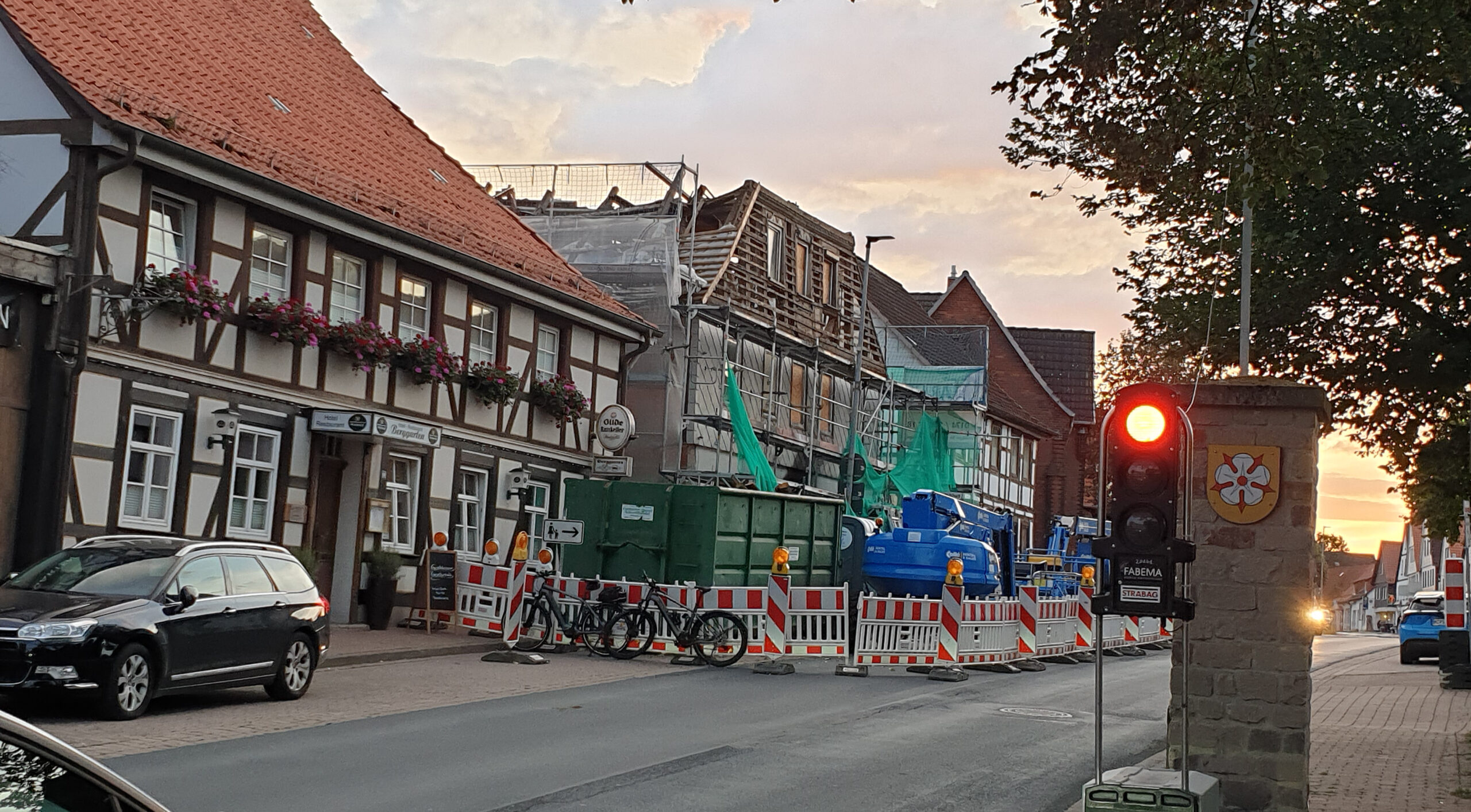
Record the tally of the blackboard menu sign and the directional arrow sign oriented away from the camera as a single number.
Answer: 0

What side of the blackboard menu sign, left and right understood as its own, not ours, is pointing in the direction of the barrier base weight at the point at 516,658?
front

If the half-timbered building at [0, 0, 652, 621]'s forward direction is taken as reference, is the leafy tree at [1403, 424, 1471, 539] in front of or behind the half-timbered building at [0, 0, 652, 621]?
in front

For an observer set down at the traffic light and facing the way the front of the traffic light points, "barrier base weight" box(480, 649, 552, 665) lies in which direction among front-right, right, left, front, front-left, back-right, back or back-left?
back-right

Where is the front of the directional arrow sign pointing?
toward the camera

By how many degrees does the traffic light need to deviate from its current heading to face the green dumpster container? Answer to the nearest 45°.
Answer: approximately 135° to its right

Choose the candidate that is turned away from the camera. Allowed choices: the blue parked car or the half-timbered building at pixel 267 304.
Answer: the blue parked car

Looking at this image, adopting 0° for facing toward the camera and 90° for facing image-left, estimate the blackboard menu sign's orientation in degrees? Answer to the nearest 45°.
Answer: approximately 0°

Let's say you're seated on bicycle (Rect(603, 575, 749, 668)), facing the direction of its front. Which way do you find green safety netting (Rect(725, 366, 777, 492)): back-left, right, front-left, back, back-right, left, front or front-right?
right

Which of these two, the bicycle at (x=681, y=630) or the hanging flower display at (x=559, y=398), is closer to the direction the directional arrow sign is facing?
the bicycle

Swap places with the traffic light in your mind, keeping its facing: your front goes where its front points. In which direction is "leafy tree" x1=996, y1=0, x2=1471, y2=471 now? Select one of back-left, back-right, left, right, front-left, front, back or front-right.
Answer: back

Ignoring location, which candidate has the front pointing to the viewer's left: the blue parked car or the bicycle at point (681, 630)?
the bicycle

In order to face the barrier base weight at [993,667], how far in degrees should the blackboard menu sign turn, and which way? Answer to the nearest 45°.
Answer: approximately 90° to its left

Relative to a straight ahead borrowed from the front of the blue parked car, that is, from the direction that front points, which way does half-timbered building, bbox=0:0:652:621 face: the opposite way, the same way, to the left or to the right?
to the right

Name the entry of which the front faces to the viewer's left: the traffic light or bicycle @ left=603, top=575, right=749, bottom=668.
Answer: the bicycle
